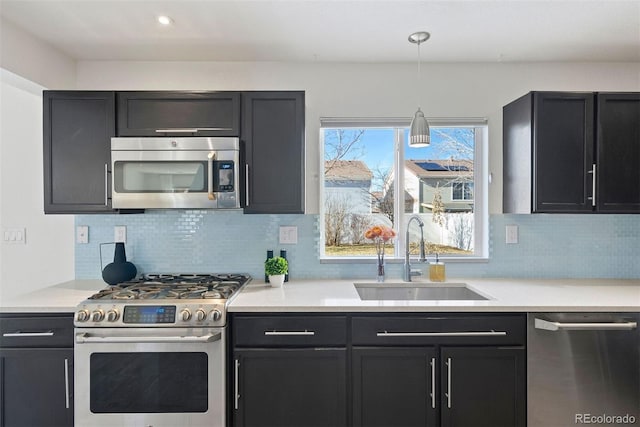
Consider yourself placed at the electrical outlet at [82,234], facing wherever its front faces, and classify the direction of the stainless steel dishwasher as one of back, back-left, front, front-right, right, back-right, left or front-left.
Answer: front-left

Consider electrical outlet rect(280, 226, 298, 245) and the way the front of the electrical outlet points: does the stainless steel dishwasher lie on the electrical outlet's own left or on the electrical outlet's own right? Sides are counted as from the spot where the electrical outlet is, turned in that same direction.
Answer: on the electrical outlet's own left

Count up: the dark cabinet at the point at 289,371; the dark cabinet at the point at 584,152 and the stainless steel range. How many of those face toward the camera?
3

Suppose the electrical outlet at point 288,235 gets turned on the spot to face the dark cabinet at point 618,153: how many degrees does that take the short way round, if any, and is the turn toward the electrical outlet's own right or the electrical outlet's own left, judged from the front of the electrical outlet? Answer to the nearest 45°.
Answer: approximately 90° to the electrical outlet's own left

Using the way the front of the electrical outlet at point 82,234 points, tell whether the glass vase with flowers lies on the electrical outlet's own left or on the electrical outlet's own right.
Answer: on the electrical outlet's own left

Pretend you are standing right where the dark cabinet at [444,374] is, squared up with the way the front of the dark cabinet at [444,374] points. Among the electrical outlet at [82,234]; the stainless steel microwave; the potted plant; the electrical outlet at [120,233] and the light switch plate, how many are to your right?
5

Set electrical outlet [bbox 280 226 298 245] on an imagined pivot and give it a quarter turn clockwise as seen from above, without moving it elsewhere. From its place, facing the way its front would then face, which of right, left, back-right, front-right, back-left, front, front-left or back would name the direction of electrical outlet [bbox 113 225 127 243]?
front

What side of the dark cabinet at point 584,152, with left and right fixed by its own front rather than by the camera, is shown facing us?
front

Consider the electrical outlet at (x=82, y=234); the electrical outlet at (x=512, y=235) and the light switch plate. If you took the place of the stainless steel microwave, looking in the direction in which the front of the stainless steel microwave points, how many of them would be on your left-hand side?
1

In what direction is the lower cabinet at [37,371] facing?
toward the camera

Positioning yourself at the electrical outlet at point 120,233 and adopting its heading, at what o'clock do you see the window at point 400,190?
The window is roughly at 10 o'clock from the electrical outlet.

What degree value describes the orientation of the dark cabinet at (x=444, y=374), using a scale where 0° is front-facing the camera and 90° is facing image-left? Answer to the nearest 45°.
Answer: approximately 0°

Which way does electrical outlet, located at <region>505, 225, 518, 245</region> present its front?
toward the camera

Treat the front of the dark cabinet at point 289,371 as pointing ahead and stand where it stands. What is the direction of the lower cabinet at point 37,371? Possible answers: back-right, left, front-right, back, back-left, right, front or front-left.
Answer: right

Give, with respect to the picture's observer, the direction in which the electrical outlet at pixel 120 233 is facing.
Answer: facing the viewer
